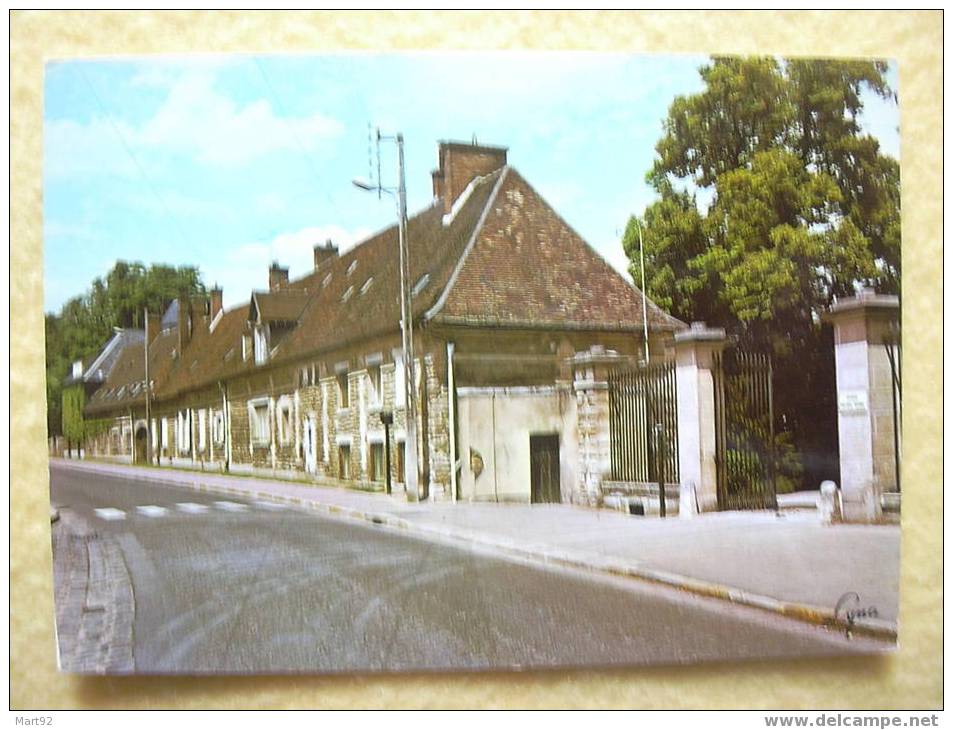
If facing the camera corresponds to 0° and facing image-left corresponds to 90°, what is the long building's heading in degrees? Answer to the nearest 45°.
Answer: approximately 45°

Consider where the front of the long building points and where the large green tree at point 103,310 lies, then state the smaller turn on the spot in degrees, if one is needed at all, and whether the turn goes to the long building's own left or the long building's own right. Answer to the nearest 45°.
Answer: approximately 45° to the long building's own right

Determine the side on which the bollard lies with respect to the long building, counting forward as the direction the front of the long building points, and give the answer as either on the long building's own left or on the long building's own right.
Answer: on the long building's own left

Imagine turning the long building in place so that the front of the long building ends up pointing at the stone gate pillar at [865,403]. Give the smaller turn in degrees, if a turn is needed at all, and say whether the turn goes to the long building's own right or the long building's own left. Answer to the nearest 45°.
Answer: approximately 135° to the long building's own left
